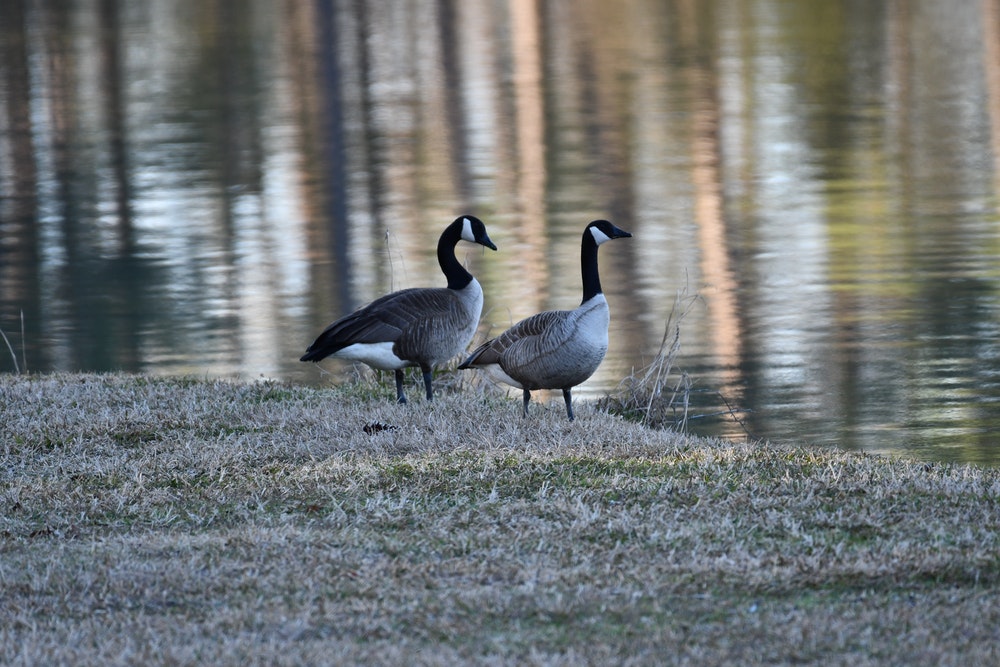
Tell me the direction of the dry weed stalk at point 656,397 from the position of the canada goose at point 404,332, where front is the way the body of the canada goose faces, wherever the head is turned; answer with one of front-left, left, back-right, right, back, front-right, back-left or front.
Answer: front-left

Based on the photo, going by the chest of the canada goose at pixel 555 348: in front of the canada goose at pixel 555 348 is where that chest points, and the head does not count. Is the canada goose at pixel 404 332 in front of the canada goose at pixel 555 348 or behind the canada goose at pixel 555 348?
behind

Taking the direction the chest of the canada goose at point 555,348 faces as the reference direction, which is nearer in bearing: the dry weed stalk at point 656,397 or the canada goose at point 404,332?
the dry weed stalk

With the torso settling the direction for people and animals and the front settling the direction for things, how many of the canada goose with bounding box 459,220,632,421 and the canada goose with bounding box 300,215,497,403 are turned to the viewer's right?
2

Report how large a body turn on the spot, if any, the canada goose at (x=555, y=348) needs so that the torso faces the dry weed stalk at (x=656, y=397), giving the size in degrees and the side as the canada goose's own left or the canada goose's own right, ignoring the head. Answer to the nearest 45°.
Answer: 0° — it already faces it

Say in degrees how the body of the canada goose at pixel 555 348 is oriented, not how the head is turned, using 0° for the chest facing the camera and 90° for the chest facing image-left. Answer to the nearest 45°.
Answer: approximately 270°

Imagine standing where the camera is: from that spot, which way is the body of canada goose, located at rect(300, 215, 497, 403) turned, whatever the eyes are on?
to the viewer's right

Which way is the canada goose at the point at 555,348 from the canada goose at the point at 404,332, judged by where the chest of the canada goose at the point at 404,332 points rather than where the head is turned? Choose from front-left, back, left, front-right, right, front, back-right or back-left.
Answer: front-right
